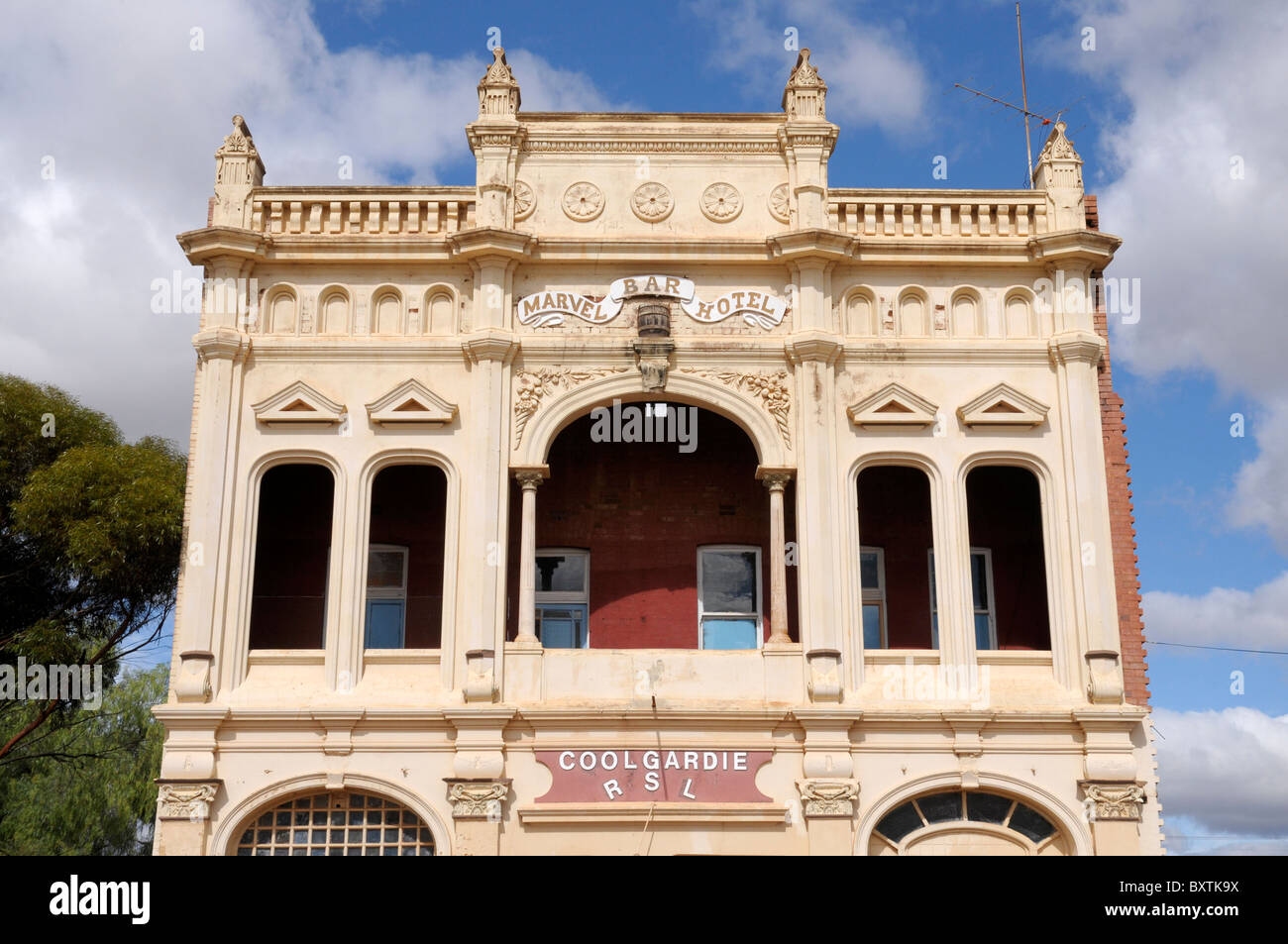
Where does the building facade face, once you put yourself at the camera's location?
facing the viewer
